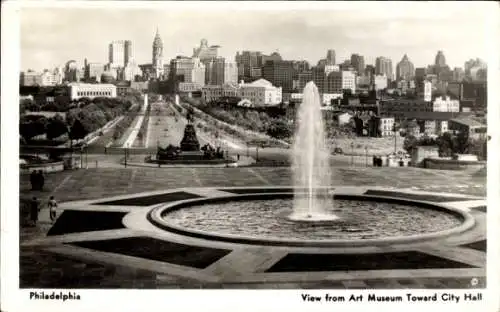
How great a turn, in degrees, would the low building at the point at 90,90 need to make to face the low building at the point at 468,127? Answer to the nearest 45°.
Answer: approximately 45° to its left

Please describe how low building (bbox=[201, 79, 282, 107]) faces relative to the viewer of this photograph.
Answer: facing the viewer and to the left of the viewer

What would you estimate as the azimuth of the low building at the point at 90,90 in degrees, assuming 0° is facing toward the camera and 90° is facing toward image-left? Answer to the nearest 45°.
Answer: approximately 315°

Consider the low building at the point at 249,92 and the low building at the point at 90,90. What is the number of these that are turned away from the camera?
0

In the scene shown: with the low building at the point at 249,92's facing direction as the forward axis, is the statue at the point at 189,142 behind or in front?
in front

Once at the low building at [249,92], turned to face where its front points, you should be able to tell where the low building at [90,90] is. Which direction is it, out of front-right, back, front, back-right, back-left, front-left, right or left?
front
